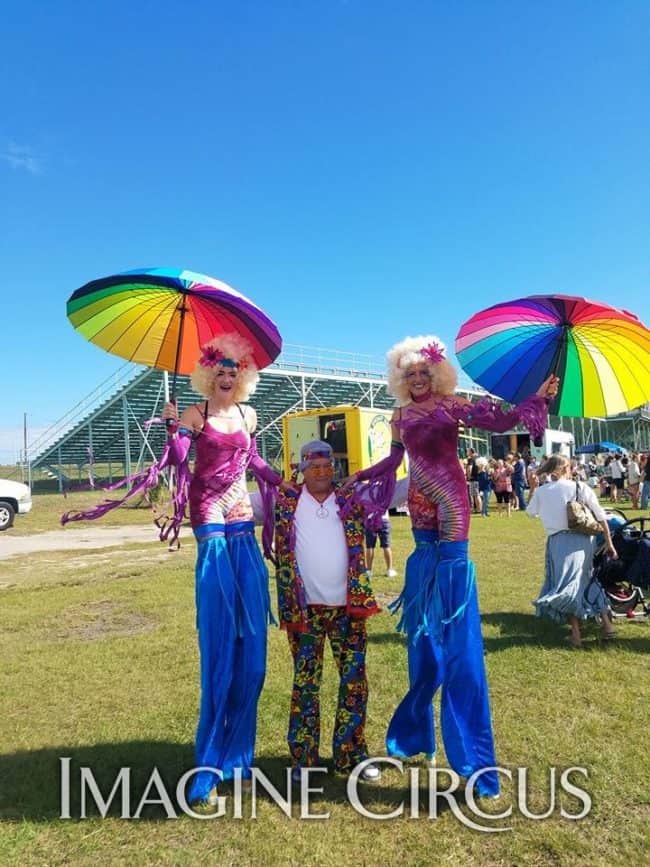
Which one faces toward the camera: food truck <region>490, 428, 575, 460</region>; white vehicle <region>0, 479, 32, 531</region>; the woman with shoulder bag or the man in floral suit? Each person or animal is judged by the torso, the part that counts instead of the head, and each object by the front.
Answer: the man in floral suit

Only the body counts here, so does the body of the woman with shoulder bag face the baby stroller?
yes

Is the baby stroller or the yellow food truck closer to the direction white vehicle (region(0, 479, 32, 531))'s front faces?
the yellow food truck

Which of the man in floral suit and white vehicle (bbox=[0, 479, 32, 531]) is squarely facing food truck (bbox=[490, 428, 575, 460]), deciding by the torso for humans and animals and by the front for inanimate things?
the white vehicle

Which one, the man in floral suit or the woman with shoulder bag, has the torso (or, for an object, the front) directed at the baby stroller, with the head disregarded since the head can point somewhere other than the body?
the woman with shoulder bag

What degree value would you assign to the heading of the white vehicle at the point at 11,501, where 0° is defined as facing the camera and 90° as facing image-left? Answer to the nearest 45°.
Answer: approximately 270°
